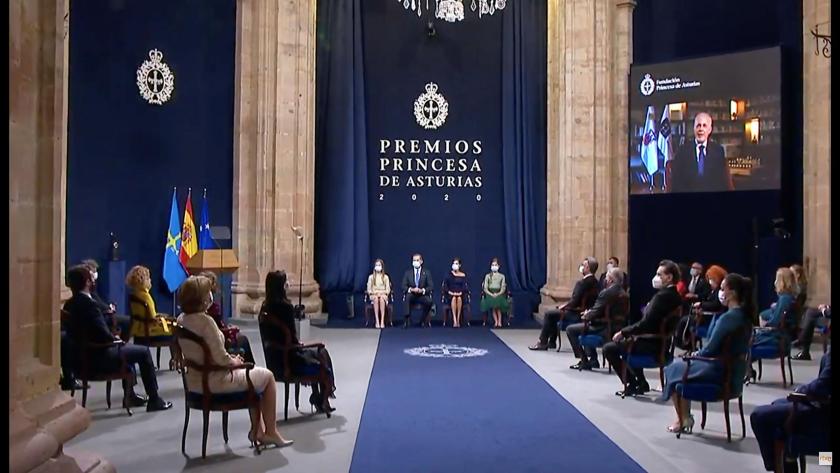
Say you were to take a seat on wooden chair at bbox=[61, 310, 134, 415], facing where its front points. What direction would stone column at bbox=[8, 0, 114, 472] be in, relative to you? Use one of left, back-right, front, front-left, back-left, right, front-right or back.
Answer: right

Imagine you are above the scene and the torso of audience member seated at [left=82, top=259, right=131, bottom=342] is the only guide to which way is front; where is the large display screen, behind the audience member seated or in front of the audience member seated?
in front

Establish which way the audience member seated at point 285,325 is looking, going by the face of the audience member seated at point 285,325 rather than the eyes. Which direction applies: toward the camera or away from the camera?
away from the camera

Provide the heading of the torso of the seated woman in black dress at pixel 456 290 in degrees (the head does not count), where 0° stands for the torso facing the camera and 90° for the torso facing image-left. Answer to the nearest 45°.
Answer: approximately 0°

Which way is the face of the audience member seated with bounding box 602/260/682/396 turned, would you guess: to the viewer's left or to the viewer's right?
to the viewer's left

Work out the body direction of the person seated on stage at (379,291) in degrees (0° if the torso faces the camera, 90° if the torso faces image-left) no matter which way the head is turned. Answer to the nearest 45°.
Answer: approximately 0°

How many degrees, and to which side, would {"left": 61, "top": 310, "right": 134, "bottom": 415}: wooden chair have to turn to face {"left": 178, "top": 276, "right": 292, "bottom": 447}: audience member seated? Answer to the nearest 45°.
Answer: approximately 45° to its right

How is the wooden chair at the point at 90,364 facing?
to the viewer's right

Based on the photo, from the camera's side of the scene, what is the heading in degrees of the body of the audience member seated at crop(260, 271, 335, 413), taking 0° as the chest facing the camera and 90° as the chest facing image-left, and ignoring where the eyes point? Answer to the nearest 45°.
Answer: approximately 270°

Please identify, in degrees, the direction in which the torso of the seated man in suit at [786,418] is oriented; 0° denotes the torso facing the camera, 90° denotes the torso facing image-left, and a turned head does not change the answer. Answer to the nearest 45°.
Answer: approximately 90°

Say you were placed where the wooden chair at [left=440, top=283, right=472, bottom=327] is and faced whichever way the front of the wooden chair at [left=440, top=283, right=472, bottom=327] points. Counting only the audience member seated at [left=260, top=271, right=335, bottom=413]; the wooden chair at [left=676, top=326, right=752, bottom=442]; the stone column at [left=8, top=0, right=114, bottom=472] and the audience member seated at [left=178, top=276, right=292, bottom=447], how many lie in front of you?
4

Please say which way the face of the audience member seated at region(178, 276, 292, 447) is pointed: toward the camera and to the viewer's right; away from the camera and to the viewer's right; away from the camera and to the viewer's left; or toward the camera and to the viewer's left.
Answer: away from the camera and to the viewer's right

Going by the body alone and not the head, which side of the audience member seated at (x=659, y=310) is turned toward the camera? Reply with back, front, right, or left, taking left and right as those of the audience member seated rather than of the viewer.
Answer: left

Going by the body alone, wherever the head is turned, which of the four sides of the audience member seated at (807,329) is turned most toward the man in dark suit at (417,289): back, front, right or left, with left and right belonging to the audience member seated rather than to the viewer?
front

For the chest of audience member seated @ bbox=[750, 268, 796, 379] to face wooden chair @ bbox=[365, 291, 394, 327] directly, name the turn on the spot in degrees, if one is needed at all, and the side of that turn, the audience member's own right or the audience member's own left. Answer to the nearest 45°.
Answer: approximately 45° to the audience member's own right
